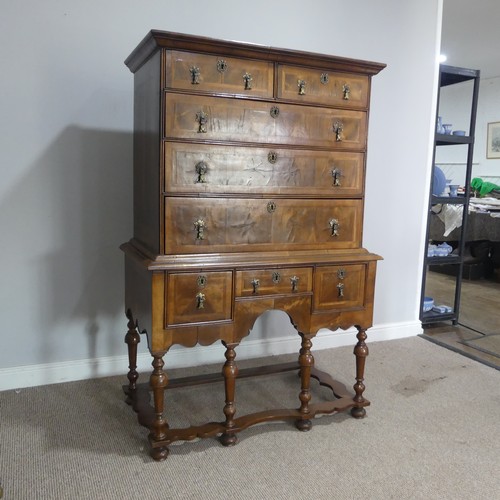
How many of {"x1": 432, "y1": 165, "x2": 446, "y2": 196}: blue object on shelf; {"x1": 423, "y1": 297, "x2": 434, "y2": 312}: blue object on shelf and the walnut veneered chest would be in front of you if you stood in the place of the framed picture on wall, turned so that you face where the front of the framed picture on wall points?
3

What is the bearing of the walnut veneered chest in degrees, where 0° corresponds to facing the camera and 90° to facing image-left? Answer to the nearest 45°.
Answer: approximately 315°

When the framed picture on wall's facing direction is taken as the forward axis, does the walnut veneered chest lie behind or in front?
in front

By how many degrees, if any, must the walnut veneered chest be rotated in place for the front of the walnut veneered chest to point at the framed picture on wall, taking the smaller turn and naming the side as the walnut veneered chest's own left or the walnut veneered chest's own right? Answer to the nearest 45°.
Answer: approximately 90° to the walnut veneered chest's own left

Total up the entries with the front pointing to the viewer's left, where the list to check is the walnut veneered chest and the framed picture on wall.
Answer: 0

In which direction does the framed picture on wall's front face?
toward the camera

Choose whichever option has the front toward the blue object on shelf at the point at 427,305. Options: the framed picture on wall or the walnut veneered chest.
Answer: the framed picture on wall

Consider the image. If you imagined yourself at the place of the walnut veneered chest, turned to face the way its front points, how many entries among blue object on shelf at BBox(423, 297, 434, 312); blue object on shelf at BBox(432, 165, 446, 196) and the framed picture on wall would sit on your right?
0

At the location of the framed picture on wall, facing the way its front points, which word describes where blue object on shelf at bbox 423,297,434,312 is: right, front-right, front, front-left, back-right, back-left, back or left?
front

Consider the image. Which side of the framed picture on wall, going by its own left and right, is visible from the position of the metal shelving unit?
front

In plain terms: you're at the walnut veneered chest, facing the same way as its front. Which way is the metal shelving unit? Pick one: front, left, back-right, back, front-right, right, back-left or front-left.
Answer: left

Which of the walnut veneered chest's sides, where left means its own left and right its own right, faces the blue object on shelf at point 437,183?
left
